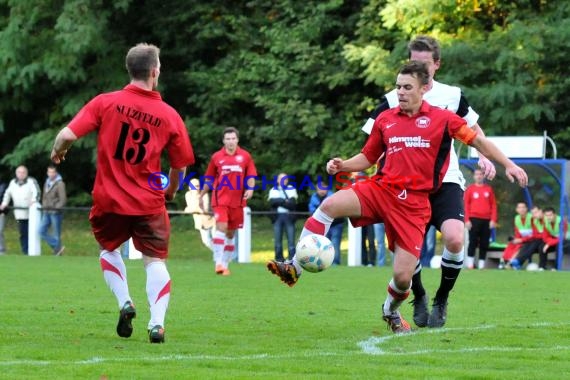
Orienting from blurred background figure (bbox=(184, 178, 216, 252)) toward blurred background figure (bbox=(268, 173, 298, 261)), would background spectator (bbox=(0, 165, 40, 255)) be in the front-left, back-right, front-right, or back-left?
back-right

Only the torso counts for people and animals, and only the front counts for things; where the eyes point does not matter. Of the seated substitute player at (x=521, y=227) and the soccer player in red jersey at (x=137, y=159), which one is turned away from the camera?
the soccer player in red jersey

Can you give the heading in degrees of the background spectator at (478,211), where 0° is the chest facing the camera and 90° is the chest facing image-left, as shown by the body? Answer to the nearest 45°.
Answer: approximately 0°

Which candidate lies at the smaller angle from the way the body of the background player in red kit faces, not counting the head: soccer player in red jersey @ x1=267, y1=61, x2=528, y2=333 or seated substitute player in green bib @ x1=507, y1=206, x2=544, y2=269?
the soccer player in red jersey

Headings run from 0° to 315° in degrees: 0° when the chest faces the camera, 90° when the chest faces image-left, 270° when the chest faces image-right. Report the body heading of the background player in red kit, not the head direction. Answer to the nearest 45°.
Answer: approximately 0°

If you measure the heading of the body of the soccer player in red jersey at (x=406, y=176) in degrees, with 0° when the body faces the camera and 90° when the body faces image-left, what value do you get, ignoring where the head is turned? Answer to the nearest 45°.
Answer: approximately 45°

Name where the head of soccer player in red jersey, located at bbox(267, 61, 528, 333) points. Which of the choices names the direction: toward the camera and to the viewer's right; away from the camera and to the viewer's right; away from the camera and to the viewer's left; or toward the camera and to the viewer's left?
toward the camera and to the viewer's left
